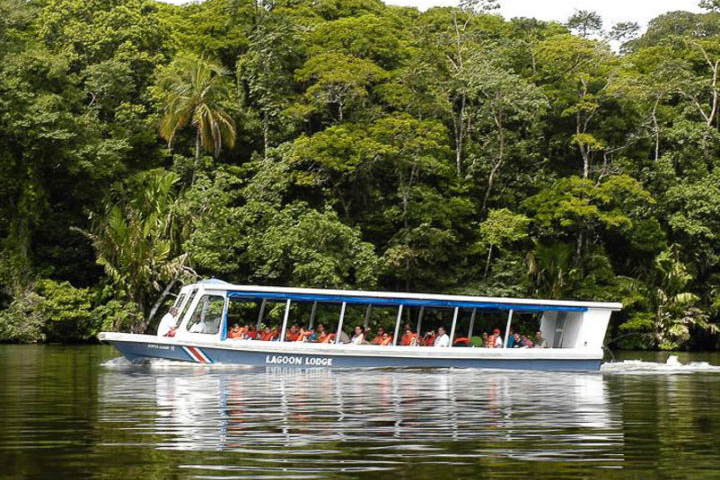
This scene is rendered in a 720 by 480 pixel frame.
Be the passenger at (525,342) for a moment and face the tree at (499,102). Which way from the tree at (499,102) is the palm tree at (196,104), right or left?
left

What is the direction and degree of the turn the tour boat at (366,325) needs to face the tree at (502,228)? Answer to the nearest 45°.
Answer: approximately 90° to its right

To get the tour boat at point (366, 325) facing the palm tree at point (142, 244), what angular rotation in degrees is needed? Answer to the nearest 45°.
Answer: approximately 45° to its right

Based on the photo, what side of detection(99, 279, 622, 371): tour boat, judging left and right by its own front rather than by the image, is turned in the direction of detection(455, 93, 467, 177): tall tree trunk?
right

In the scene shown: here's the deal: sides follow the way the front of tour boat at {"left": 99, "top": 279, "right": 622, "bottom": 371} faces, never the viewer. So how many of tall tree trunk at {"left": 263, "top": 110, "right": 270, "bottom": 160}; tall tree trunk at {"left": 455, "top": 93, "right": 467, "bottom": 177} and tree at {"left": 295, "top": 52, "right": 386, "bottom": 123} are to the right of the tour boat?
3

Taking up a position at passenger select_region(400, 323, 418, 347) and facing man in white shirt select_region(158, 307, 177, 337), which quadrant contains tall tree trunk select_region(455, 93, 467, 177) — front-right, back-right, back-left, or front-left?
back-right

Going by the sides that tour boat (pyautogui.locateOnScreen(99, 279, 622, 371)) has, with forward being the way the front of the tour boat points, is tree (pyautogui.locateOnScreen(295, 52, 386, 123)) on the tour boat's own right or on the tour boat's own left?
on the tour boat's own right

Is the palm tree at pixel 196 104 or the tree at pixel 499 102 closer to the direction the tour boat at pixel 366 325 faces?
the palm tree

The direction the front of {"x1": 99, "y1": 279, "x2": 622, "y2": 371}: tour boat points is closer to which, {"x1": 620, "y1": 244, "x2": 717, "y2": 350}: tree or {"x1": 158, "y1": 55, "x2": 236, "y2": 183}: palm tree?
the palm tree

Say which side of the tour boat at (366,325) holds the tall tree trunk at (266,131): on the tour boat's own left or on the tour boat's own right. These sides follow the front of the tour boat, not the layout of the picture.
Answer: on the tour boat's own right

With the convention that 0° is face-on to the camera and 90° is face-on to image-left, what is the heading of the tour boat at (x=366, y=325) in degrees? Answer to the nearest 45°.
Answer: approximately 90°
